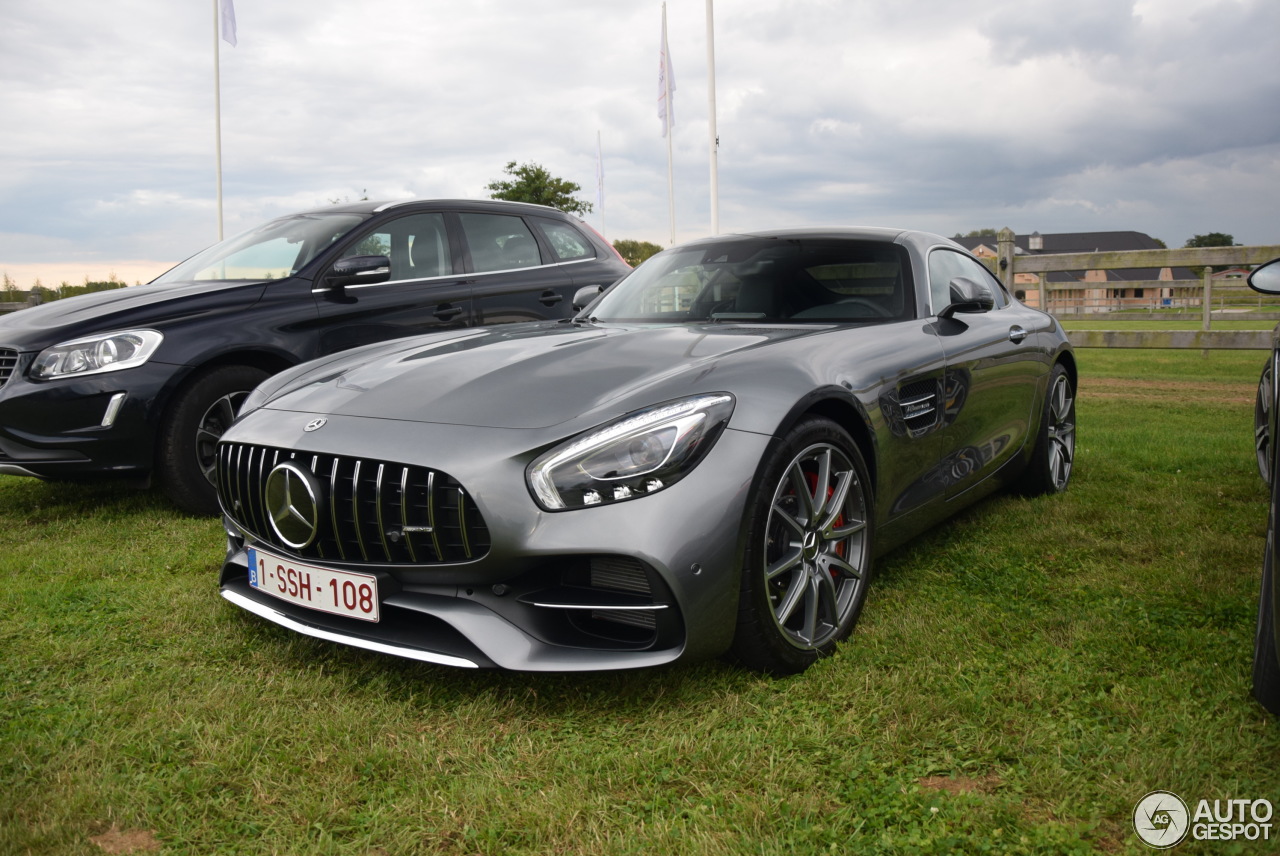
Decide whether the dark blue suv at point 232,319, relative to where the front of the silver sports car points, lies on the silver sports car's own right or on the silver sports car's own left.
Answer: on the silver sports car's own right

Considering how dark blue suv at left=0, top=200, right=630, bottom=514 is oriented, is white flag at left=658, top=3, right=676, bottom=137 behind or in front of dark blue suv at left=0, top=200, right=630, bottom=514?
behind

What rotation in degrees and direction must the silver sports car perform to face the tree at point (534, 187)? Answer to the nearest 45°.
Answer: approximately 135° to its right

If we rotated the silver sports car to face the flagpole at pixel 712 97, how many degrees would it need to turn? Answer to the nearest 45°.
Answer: approximately 135° to its right

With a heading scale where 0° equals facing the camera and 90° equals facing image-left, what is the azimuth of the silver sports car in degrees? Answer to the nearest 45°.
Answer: approximately 45°

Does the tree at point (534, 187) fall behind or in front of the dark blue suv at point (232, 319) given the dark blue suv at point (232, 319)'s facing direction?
behind

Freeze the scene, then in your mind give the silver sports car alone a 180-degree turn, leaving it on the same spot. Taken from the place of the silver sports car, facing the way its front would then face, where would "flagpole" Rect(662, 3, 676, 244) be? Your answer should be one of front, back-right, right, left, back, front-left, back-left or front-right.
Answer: front-left

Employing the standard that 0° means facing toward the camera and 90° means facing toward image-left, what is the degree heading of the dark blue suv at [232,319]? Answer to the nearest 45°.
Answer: approximately 45°
